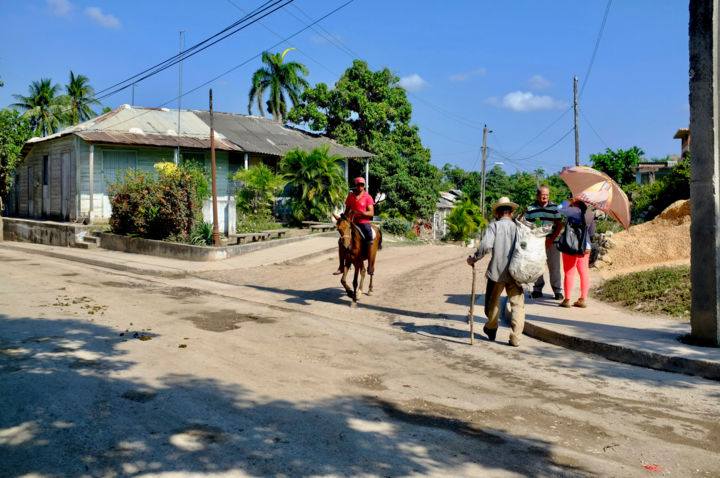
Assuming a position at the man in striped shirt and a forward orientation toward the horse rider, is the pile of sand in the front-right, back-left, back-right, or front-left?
back-right

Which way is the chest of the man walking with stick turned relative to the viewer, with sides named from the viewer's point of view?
facing away from the viewer and to the left of the viewer

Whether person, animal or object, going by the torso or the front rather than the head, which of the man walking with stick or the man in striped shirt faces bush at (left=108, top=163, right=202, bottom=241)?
the man walking with stick

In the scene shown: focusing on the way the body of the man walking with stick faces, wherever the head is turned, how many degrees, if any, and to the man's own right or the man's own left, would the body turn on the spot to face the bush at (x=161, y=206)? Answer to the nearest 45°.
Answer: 0° — they already face it

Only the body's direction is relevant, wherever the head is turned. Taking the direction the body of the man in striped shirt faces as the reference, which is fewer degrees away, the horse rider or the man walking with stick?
the man walking with stick

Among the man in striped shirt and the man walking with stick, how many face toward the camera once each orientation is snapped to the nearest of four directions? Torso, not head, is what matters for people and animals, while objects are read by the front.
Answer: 1
